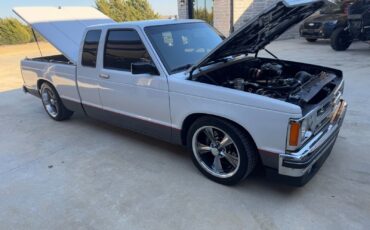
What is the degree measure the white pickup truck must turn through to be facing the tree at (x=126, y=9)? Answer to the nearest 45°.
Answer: approximately 135° to its left

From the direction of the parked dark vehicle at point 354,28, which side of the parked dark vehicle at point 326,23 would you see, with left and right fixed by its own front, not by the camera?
left

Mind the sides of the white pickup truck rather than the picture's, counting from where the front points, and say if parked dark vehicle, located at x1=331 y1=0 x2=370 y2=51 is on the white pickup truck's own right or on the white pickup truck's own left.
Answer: on the white pickup truck's own left

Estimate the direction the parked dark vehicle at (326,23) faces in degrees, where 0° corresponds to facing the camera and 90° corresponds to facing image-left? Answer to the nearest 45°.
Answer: approximately 45°

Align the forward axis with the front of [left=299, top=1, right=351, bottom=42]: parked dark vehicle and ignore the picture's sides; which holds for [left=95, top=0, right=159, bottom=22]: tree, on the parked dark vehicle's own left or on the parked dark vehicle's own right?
on the parked dark vehicle's own right
